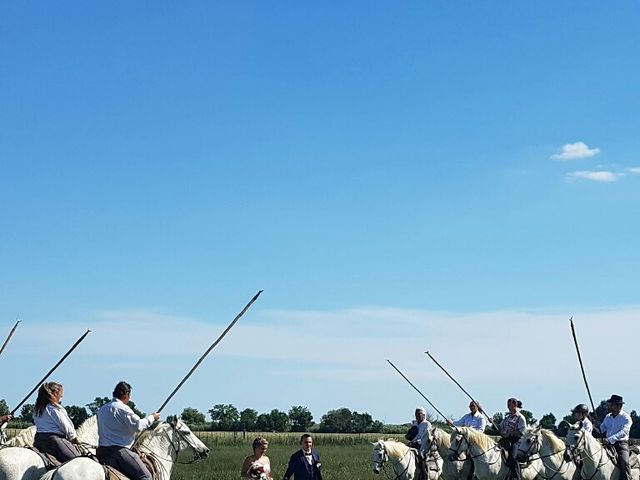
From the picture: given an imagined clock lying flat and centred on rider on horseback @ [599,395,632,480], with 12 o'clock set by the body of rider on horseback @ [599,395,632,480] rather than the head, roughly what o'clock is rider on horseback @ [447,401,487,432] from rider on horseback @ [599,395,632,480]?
rider on horseback @ [447,401,487,432] is roughly at 2 o'clock from rider on horseback @ [599,395,632,480].

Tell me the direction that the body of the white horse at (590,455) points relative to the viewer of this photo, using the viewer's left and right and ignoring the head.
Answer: facing the viewer and to the left of the viewer

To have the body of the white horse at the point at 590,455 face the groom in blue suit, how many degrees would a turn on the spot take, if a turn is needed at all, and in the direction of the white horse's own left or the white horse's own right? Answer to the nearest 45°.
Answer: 0° — it already faces them

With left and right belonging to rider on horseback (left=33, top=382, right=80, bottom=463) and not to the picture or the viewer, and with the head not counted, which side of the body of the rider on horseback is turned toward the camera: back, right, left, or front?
right

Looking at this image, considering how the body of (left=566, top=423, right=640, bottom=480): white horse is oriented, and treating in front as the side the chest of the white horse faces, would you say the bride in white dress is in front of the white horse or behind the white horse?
in front

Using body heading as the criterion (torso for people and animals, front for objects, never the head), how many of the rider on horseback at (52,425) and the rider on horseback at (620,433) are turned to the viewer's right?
1

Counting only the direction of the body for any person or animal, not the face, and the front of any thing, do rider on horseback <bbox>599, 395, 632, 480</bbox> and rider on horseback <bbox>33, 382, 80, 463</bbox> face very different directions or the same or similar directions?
very different directions

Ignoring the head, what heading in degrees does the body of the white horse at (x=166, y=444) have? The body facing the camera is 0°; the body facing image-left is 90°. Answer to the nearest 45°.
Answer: approximately 270°

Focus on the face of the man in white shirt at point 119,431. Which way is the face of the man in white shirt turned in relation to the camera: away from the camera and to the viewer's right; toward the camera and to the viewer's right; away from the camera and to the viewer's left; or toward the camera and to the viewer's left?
away from the camera and to the viewer's right

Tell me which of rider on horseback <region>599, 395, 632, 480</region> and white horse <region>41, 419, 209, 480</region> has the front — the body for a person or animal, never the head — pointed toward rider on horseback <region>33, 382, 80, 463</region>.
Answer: rider on horseback <region>599, 395, 632, 480</region>
